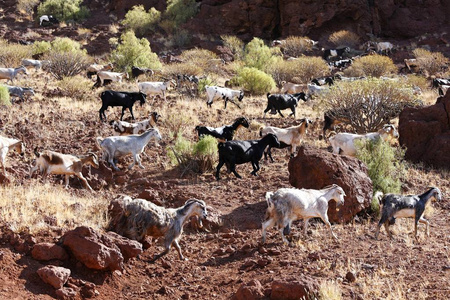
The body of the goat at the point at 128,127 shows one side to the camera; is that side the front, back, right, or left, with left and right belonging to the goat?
right

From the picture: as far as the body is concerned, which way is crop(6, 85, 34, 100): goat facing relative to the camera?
to the viewer's right

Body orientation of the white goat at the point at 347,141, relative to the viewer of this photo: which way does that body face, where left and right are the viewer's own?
facing to the right of the viewer

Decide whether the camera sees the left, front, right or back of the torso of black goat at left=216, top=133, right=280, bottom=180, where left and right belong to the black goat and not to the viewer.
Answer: right

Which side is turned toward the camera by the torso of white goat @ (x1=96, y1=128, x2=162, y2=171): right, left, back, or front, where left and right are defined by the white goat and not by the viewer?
right

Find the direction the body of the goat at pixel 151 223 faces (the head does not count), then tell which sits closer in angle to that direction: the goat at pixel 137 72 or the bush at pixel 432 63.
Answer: the bush

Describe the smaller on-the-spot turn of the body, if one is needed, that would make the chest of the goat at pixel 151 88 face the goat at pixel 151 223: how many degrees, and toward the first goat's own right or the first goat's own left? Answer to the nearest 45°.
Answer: approximately 90° to the first goat's own right

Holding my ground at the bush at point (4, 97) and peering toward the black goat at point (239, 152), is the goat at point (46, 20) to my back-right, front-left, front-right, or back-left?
back-left

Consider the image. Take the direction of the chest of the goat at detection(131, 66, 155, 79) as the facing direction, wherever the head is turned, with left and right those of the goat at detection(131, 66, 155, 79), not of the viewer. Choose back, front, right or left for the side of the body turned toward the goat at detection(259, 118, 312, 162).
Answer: right

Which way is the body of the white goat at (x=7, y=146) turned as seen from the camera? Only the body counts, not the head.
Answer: to the viewer's right

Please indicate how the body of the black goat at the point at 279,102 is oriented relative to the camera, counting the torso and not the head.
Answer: to the viewer's right
